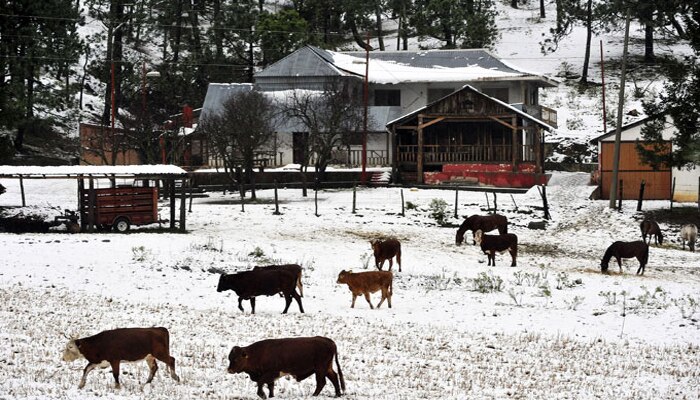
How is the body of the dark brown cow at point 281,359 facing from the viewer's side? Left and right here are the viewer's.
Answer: facing to the left of the viewer

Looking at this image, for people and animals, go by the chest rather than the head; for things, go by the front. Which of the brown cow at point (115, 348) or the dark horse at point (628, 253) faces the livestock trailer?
the dark horse

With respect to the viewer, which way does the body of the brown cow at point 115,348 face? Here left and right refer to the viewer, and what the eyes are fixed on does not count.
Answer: facing to the left of the viewer

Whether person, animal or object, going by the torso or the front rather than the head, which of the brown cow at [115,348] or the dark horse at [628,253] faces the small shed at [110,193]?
the dark horse

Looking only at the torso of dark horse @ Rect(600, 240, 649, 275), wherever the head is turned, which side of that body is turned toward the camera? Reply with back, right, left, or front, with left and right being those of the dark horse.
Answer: left

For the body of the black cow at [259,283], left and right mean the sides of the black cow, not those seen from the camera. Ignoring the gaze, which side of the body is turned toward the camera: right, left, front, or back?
left

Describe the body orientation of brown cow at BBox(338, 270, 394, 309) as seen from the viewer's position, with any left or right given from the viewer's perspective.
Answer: facing to the left of the viewer

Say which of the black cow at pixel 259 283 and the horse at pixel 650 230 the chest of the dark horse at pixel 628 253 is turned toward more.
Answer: the black cow

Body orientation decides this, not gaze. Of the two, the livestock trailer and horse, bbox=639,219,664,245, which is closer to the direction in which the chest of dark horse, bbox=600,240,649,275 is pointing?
the livestock trailer

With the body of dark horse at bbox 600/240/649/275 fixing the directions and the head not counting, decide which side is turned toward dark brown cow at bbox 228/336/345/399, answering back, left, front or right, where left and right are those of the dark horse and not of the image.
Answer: left

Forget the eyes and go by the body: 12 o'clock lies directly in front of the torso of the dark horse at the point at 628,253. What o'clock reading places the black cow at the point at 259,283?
The black cow is roughly at 10 o'clock from the dark horse.
